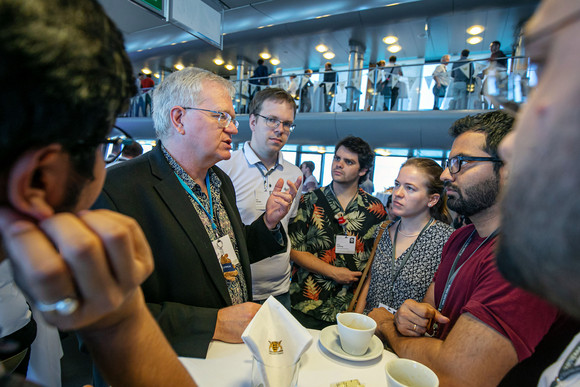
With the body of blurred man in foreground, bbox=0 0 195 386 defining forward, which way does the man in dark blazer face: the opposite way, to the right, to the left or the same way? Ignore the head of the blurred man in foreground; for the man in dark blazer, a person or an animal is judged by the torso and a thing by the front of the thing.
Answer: to the right

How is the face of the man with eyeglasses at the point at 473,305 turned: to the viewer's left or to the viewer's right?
to the viewer's left

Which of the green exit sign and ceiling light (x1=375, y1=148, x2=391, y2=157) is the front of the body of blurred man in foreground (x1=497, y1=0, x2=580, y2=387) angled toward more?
the green exit sign

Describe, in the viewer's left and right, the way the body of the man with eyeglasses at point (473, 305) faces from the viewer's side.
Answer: facing to the left of the viewer

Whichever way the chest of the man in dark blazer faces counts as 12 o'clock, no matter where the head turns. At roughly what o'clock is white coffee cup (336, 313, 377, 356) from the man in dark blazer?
The white coffee cup is roughly at 12 o'clock from the man in dark blazer.

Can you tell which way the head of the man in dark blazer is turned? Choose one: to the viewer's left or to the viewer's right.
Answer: to the viewer's right

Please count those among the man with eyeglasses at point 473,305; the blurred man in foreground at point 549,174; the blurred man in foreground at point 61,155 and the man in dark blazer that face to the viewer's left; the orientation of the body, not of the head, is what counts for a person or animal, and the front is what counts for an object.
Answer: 2

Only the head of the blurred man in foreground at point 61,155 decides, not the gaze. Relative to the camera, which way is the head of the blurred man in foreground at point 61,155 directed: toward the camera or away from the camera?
away from the camera

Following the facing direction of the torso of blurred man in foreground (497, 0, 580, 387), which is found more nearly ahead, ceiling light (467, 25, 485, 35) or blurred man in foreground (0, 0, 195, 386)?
the blurred man in foreground

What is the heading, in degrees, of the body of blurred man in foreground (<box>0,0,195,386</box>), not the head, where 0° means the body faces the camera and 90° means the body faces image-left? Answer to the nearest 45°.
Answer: approximately 225°

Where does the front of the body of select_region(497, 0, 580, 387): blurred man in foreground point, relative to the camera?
to the viewer's left

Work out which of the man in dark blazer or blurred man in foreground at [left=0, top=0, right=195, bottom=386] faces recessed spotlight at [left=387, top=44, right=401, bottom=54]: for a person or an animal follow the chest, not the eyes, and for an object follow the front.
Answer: the blurred man in foreground

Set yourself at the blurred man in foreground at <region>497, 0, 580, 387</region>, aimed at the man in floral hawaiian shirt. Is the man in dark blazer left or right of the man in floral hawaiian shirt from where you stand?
left

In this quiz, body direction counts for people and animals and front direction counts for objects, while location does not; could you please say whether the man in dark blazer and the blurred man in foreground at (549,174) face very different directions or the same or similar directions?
very different directions

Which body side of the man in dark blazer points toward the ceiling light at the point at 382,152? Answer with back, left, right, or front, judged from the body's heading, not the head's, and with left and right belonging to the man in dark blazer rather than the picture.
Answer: left
